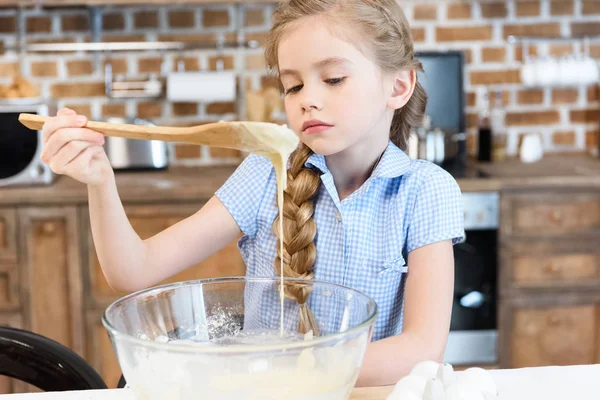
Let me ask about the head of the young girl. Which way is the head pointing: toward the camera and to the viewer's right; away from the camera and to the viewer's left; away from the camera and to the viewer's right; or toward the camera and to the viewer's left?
toward the camera and to the viewer's left

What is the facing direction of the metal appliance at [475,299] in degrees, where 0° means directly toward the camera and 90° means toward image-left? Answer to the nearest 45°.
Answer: approximately 0°

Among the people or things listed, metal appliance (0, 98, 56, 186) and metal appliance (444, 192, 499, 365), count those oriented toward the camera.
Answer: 2

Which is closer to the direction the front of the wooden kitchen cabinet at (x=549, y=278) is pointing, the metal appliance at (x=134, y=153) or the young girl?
the young girl

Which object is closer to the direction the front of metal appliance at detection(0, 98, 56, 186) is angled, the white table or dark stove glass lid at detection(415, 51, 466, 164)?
the white table

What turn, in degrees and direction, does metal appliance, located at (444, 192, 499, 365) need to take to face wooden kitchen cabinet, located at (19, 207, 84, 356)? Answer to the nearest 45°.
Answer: approximately 90° to its right

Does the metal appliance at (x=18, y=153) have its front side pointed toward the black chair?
yes
